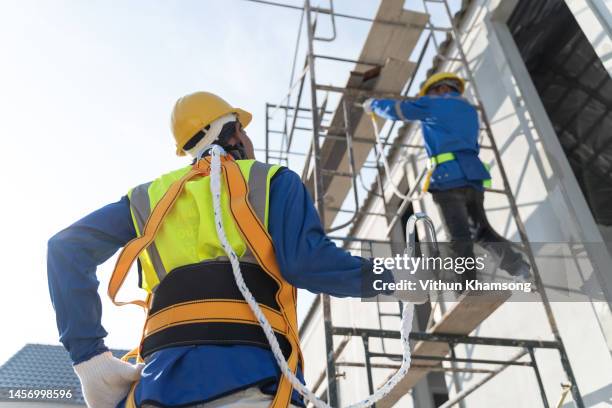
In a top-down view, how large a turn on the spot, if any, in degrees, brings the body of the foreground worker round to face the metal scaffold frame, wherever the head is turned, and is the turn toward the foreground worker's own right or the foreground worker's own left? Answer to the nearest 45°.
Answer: approximately 45° to the foreground worker's own right

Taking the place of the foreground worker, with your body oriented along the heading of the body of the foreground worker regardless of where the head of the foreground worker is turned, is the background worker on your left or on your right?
on your right

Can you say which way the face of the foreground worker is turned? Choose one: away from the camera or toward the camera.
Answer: away from the camera

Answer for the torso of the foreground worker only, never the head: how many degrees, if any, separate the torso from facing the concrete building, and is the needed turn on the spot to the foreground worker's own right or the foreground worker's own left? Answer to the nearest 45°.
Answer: approximately 45° to the foreground worker's own right

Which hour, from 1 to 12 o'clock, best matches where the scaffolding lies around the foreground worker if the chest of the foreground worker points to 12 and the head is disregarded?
The scaffolding is roughly at 1 o'clock from the foreground worker.

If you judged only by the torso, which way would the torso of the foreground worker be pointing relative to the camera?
away from the camera
